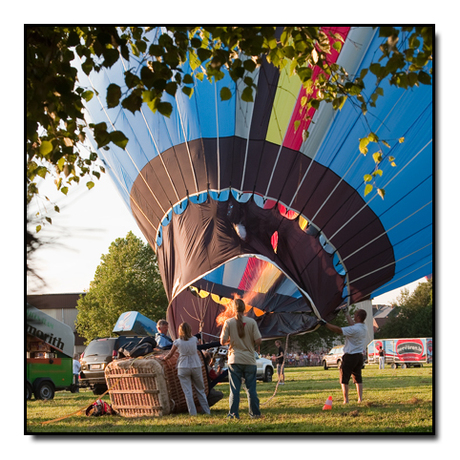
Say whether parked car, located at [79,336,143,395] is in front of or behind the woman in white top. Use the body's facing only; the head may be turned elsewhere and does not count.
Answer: in front

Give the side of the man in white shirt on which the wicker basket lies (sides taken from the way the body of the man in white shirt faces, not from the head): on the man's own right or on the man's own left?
on the man's own left

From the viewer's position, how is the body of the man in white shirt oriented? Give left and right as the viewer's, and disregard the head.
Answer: facing away from the viewer and to the left of the viewer

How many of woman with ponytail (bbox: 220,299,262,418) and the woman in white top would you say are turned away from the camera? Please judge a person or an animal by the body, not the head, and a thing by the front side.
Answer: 2

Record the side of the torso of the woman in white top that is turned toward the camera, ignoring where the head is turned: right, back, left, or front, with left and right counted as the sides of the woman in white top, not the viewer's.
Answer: back
